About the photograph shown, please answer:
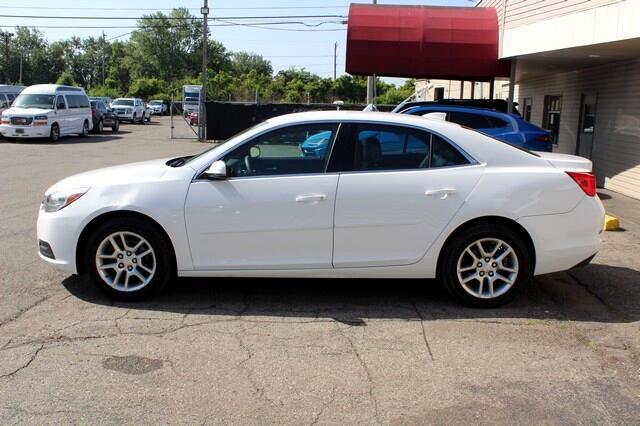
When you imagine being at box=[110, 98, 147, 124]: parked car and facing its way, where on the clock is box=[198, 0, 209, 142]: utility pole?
The utility pole is roughly at 10 o'clock from the parked car.

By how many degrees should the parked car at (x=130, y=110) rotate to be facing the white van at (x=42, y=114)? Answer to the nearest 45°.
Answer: approximately 45° to its left

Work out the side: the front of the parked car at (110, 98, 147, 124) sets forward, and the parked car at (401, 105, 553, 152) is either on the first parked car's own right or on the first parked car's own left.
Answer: on the first parked car's own left

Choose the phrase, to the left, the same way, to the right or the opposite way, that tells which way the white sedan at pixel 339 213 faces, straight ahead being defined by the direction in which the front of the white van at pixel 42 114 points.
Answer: to the right

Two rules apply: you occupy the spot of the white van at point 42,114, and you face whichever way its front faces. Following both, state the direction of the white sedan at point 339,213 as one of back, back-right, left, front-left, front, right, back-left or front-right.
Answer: front-left

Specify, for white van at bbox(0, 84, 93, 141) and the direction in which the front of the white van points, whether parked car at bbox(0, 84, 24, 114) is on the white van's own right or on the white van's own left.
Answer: on the white van's own right

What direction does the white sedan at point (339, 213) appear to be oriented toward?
to the viewer's left

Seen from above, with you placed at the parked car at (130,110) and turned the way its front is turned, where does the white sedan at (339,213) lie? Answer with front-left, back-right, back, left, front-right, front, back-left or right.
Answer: front-left

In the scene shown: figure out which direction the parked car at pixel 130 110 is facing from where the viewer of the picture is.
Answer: facing the viewer and to the left of the viewer

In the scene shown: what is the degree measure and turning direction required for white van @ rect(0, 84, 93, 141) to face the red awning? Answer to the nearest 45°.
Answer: approximately 90° to its left

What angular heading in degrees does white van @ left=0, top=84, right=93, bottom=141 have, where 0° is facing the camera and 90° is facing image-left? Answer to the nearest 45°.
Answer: approximately 45°
